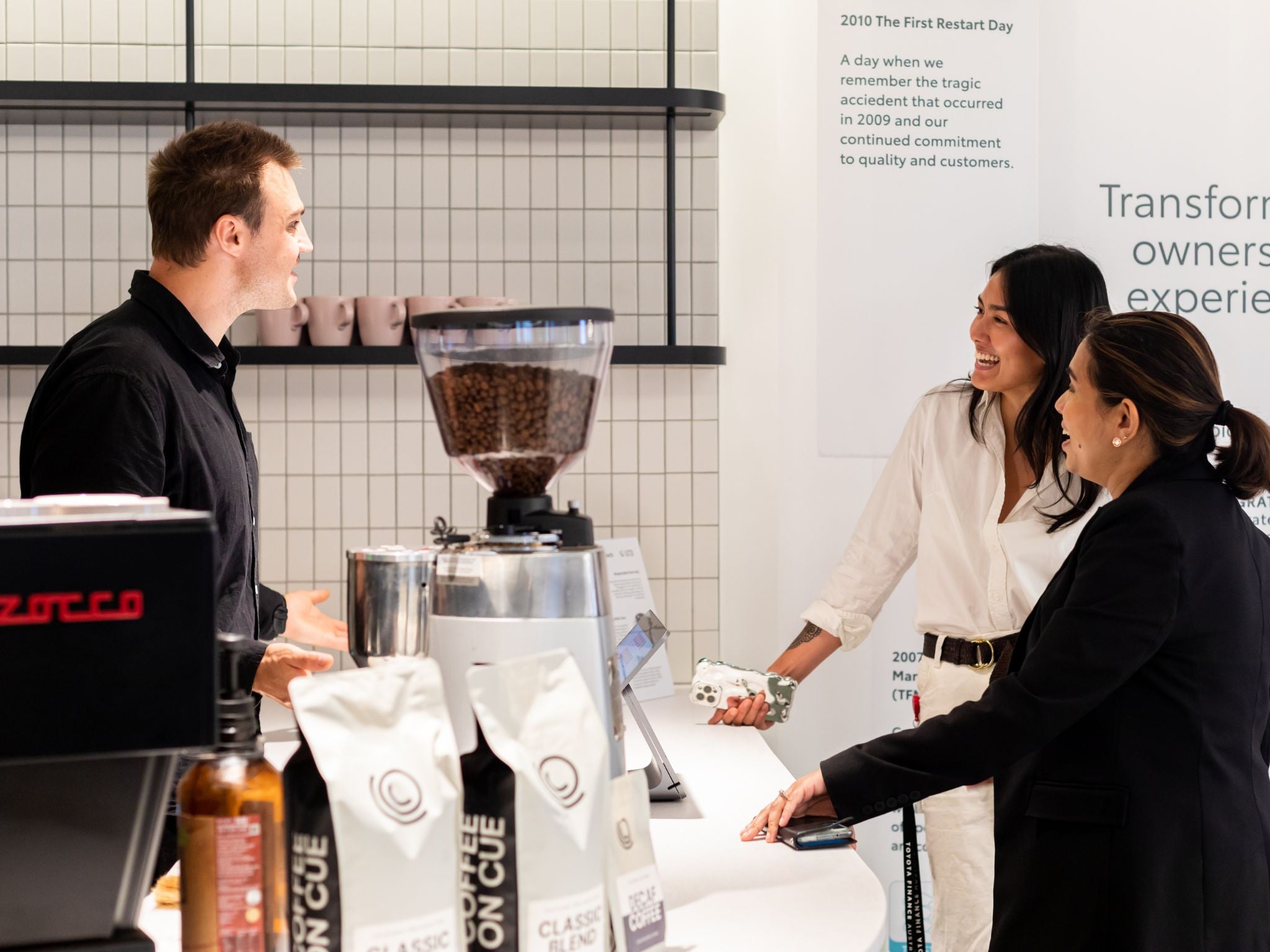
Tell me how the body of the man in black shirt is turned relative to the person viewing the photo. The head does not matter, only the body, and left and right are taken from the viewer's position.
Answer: facing to the right of the viewer

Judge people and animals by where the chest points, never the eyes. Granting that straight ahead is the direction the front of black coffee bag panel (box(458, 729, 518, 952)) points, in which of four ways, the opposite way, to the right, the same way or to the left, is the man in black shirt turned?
to the left

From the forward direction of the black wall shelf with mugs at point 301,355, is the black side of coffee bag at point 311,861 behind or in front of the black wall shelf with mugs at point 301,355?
in front

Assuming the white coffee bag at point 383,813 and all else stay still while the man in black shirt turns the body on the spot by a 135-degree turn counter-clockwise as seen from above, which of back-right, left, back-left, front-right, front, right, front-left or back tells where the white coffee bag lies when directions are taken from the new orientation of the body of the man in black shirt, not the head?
back-left

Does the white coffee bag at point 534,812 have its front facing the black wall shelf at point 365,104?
no

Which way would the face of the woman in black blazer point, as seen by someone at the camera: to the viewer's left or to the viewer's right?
to the viewer's left

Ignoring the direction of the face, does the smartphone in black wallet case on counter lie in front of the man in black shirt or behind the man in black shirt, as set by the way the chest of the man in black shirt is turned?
in front

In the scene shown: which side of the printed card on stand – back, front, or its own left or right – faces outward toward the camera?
front

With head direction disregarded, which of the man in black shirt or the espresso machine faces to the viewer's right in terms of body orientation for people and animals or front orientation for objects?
the man in black shirt

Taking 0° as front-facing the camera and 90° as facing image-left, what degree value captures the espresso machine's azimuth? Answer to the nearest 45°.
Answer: approximately 180°

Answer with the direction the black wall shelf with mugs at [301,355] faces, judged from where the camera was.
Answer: facing the viewer

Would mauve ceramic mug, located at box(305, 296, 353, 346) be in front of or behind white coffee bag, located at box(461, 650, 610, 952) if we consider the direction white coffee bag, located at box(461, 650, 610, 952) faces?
behind

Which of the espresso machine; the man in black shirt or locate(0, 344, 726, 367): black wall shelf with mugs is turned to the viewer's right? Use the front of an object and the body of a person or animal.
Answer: the man in black shirt

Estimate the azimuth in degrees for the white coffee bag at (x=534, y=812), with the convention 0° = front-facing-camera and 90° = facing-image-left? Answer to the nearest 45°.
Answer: approximately 315°

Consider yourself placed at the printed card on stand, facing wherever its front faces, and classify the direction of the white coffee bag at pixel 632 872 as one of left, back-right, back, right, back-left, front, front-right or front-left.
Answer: front
